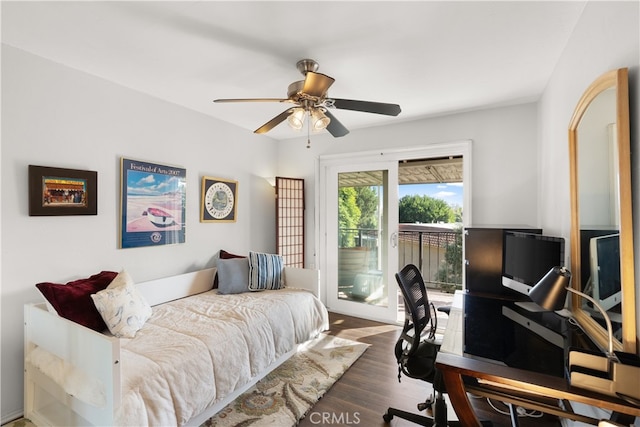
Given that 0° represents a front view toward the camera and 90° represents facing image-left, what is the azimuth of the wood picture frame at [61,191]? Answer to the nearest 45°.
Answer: approximately 315°

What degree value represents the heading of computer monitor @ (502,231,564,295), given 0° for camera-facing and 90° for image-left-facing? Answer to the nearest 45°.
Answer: approximately 45°

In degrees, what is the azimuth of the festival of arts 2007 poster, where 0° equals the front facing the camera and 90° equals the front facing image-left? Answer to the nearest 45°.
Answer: approximately 315°

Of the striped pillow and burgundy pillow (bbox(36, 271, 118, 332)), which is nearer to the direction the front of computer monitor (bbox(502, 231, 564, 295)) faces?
the burgundy pillow

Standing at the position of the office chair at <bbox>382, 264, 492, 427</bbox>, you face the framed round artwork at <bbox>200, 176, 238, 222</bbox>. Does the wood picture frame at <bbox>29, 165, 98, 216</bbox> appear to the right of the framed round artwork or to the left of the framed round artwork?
left

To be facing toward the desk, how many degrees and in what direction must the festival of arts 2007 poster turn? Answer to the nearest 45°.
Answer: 0° — it already faces it

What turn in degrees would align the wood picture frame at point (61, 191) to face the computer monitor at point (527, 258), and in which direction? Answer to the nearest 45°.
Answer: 0° — it already faces it
